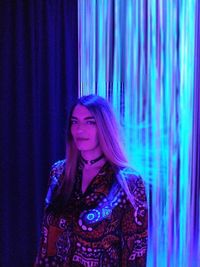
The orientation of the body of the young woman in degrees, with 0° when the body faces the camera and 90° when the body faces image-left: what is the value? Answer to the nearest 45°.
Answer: approximately 45°
